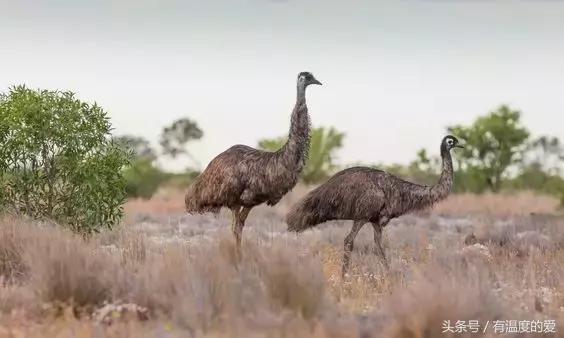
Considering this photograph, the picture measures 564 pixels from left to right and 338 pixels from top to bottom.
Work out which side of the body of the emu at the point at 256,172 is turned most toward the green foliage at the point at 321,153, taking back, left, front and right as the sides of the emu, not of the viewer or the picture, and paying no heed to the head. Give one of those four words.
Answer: left

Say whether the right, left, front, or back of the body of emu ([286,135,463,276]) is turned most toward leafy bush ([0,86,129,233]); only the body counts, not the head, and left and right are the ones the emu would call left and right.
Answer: back

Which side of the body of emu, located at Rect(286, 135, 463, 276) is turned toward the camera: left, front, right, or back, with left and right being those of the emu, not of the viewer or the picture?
right

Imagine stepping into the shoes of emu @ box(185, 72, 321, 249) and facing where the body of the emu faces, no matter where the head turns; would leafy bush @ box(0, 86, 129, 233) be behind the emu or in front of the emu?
behind

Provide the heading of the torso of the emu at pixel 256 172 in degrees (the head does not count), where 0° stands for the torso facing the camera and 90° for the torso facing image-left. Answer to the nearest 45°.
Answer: approximately 270°

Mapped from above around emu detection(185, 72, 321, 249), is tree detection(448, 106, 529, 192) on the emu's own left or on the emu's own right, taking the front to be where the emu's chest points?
on the emu's own left

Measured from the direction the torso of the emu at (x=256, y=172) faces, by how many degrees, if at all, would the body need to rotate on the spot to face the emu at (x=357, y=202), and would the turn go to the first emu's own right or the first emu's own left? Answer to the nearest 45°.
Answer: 0° — it already faces it

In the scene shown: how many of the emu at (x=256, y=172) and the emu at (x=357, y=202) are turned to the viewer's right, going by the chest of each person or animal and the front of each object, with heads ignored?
2

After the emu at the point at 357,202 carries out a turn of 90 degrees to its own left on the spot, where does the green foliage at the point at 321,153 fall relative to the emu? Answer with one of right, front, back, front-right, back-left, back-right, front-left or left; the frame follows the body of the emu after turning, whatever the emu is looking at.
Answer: front
